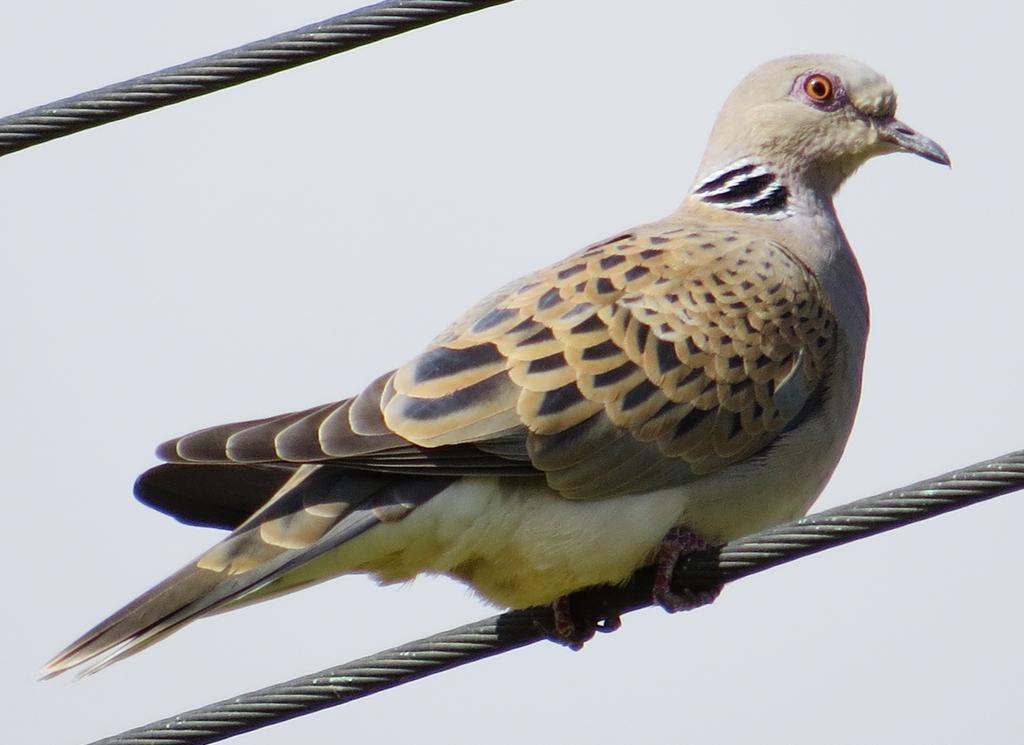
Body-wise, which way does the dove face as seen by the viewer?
to the viewer's right
